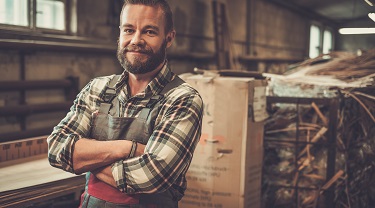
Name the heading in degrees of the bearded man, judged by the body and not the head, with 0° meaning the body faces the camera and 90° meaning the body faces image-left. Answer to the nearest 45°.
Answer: approximately 45°

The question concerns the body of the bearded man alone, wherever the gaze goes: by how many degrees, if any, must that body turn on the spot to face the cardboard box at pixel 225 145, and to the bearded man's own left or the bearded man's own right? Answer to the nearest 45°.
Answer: approximately 180°

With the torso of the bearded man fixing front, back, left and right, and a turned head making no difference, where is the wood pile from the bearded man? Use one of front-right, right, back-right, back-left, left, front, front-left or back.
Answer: back

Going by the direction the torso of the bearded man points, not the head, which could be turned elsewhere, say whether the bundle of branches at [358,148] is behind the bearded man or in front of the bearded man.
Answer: behind

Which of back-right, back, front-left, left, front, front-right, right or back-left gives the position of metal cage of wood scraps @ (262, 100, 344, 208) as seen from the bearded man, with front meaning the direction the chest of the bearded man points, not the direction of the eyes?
back

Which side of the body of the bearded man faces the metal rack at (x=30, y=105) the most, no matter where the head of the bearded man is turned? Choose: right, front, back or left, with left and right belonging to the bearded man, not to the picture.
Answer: right

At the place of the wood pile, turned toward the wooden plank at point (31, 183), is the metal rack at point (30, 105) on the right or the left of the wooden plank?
right

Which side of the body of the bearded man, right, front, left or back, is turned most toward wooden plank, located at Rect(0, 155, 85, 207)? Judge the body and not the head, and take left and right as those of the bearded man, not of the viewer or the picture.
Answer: right
